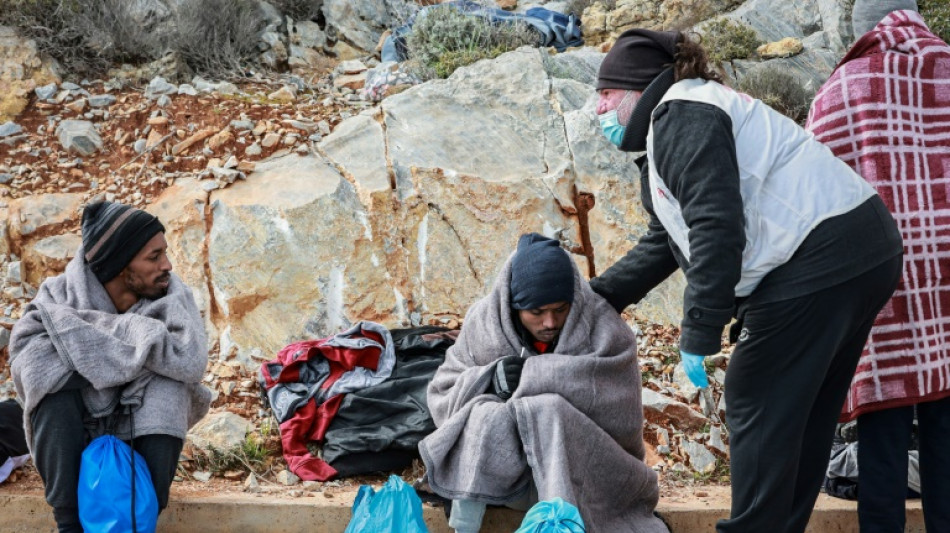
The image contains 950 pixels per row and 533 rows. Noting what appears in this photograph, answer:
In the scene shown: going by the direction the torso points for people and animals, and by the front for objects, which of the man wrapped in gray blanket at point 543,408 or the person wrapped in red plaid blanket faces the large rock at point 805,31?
the person wrapped in red plaid blanket

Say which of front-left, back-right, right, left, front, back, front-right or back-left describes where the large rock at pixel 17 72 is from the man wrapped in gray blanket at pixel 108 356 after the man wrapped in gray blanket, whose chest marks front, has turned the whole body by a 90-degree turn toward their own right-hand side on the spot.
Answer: right

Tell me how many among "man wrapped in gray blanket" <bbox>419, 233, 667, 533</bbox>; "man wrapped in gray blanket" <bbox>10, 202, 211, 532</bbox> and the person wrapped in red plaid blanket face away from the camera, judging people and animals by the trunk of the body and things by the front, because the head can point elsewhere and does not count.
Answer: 1

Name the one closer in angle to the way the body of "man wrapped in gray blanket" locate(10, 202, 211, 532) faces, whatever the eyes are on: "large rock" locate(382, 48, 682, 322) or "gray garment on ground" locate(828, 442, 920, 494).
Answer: the gray garment on ground

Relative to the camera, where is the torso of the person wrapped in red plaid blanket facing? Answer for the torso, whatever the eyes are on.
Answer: away from the camera

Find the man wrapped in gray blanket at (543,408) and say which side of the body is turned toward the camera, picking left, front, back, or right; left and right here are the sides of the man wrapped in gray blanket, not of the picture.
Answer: front

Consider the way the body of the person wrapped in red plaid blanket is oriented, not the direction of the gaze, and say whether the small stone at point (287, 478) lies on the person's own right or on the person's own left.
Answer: on the person's own left

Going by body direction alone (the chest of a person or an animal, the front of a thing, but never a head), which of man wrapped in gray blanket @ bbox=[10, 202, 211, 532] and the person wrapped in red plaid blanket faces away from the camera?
the person wrapped in red plaid blanket

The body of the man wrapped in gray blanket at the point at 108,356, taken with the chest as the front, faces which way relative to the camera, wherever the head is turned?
toward the camera

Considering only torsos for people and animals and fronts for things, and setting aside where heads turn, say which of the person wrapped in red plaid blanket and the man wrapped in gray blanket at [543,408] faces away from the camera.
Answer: the person wrapped in red plaid blanket

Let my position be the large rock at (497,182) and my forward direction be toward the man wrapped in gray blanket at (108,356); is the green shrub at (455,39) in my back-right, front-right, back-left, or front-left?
back-right

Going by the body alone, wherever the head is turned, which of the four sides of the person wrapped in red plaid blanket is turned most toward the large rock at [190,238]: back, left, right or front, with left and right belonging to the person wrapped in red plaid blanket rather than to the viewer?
left

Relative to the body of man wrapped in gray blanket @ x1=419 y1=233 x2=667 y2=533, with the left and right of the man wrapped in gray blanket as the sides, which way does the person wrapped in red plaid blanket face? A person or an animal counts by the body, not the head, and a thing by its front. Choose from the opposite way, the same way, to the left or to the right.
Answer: the opposite way

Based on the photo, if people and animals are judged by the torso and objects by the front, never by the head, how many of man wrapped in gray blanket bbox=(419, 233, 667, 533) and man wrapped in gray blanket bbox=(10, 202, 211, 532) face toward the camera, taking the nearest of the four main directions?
2
